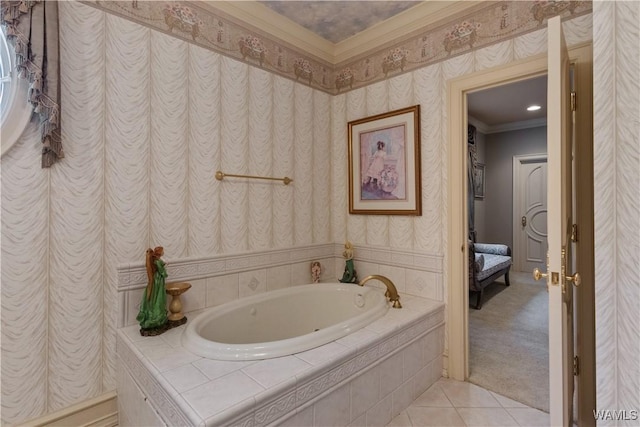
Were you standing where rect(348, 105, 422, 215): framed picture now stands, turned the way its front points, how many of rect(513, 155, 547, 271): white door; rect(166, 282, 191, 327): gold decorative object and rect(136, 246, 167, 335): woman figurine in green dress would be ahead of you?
2

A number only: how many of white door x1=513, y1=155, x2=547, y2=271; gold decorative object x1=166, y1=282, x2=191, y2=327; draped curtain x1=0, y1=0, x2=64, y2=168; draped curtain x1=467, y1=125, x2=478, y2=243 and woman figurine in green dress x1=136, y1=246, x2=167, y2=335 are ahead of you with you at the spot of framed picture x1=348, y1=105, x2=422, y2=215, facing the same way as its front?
3

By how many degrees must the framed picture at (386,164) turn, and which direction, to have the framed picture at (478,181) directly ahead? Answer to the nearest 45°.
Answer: approximately 180°

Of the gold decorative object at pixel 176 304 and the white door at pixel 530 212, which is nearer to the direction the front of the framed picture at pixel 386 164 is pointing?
the gold decorative object

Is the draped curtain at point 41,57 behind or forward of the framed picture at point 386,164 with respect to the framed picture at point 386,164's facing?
forward

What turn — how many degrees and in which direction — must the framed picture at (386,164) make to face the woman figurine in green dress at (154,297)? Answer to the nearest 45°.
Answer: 0° — it already faces it

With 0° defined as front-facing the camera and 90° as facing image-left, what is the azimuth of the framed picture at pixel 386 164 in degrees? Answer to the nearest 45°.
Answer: approximately 45°

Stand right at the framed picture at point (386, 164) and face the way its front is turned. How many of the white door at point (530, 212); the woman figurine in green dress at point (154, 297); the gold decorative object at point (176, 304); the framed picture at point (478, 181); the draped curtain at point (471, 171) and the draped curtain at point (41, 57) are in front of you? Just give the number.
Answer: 3

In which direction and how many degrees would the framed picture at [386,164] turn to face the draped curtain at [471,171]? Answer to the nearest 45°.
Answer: approximately 180°
